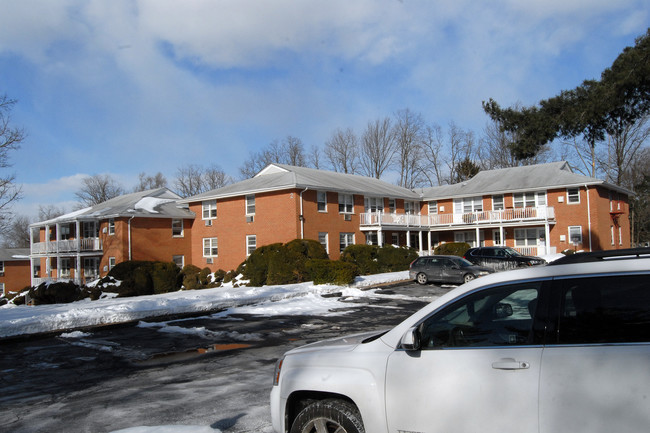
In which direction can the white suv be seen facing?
to the viewer's left

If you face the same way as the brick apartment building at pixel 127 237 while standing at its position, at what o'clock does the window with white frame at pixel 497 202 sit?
The window with white frame is roughly at 8 o'clock from the brick apartment building.

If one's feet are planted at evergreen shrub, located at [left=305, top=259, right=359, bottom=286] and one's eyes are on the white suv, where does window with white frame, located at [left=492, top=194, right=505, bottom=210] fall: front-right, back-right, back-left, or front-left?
back-left

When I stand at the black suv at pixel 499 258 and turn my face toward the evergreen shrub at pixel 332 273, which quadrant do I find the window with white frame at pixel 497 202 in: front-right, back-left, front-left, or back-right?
back-right

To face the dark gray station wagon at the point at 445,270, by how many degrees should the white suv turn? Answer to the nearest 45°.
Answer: approximately 90° to its right

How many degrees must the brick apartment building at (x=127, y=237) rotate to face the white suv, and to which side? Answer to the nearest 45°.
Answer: approximately 45° to its left

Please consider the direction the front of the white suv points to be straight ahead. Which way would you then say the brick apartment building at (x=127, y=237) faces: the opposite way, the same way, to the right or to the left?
to the left

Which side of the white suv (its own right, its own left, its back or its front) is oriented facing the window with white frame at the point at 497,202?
right

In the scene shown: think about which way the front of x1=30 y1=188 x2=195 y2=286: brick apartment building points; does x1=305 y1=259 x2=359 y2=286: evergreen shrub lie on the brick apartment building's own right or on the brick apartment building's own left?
on the brick apartment building's own left

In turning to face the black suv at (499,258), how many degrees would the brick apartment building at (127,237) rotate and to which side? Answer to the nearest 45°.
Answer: approximately 90° to its left

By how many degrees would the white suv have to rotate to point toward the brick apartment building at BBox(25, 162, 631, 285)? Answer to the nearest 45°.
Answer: approximately 90° to its right
